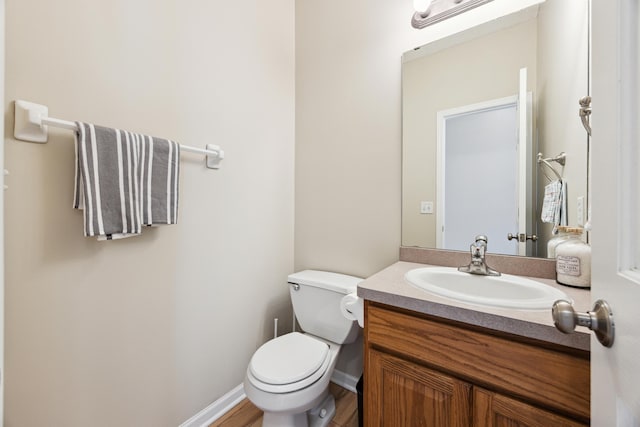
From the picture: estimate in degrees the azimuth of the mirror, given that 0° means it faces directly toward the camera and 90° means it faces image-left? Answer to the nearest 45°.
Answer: approximately 45°

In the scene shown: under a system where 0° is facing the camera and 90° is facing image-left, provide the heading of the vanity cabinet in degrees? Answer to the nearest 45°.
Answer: approximately 45°

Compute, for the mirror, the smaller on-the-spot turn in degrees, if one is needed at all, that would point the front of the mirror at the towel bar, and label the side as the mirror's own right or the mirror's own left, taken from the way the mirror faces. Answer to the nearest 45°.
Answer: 0° — it already faces it
